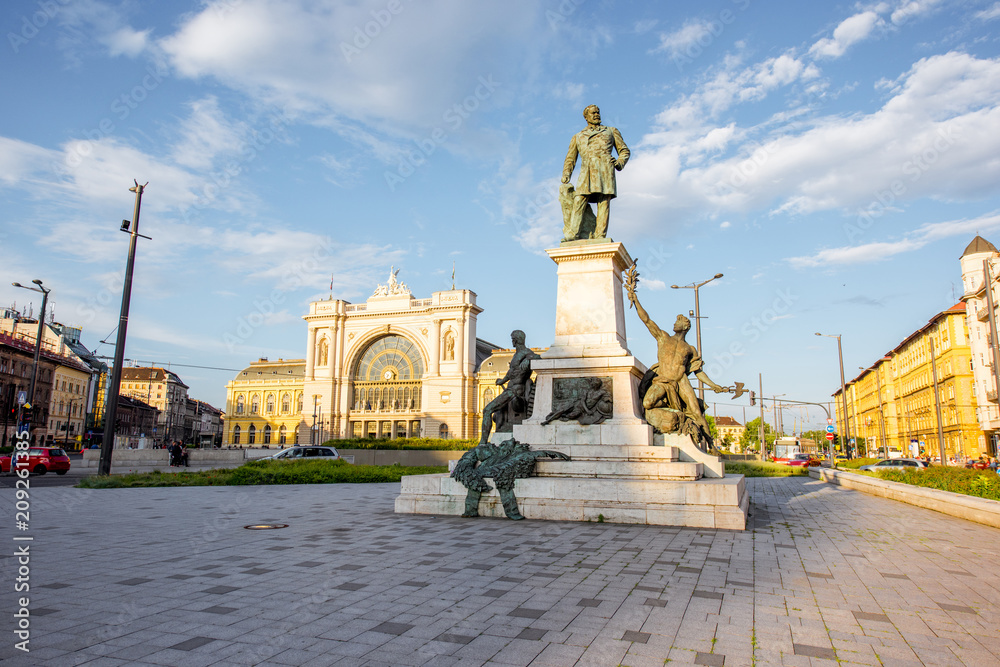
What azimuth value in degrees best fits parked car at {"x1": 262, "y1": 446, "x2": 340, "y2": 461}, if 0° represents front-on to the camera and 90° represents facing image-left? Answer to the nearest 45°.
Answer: approximately 90°

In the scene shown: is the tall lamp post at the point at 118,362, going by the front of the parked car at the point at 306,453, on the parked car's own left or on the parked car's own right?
on the parked car's own left

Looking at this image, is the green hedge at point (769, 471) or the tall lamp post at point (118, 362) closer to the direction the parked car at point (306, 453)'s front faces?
the tall lamp post

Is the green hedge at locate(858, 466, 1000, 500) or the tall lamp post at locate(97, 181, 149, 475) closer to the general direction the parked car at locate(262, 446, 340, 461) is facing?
the tall lamp post

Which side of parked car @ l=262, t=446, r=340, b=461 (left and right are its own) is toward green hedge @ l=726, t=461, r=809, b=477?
back

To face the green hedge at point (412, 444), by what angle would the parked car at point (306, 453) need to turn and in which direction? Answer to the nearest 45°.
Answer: approximately 135° to its right

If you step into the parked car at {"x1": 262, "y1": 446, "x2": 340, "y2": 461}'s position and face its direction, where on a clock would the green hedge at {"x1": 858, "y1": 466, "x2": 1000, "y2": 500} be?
The green hedge is roughly at 8 o'clock from the parked car.
